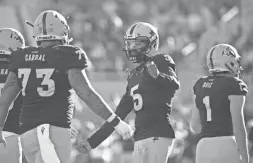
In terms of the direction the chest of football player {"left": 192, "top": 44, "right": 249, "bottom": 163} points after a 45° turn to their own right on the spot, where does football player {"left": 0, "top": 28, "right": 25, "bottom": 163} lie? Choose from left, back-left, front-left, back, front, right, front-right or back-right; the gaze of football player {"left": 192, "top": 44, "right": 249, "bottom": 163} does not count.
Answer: back

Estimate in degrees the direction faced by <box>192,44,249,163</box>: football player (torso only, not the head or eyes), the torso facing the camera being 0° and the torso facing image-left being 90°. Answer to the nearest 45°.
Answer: approximately 225°

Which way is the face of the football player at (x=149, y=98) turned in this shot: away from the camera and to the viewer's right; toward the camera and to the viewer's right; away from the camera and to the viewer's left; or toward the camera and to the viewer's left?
toward the camera and to the viewer's left

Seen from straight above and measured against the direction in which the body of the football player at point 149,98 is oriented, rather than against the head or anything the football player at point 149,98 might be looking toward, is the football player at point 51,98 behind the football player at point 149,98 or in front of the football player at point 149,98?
in front

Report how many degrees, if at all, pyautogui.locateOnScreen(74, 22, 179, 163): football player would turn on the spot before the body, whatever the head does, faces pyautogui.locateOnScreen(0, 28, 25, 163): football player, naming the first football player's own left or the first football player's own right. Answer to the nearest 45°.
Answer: approximately 45° to the first football player's own right

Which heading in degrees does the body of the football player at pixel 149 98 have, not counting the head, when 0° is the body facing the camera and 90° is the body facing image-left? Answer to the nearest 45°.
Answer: approximately 45°

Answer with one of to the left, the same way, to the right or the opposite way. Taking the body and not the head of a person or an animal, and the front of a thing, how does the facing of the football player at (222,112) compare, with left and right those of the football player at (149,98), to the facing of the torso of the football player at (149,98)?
the opposite way

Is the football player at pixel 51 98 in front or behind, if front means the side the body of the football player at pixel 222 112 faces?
behind
